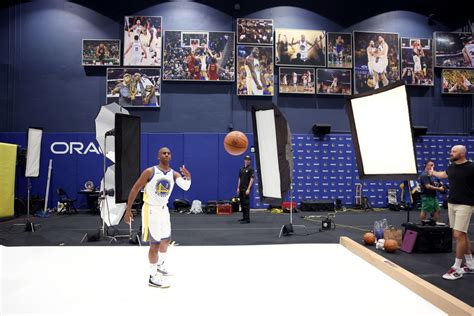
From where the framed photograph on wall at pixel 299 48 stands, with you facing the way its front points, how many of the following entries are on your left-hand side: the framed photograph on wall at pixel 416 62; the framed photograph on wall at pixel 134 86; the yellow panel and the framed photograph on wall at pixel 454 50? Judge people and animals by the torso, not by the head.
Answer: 2

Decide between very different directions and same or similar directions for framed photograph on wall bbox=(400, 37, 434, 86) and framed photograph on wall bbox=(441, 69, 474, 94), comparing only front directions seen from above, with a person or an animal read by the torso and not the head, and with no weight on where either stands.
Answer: same or similar directions

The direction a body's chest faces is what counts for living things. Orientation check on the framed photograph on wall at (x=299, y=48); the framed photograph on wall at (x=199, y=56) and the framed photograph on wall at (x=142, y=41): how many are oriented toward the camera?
3

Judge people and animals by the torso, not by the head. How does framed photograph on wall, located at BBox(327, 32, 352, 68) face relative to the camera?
toward the camera

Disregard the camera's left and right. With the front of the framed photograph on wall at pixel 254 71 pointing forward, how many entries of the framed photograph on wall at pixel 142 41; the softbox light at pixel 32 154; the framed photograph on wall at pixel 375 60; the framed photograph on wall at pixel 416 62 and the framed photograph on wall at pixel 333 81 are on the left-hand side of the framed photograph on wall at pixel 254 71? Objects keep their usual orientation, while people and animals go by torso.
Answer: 3

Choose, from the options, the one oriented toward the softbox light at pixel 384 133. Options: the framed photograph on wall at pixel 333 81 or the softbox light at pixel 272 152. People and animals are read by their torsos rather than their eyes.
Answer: the framed photograph on wall

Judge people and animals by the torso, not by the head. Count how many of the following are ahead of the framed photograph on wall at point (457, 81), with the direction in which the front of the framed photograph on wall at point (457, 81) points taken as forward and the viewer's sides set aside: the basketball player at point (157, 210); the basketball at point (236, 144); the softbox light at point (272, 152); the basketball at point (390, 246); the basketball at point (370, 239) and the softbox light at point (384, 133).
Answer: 6

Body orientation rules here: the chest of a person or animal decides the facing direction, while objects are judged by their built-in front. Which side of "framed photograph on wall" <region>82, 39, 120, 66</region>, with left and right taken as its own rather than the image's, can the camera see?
front

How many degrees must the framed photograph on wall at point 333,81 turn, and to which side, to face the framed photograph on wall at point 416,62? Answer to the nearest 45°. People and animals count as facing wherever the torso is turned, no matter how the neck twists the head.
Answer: approximately 90° to its left

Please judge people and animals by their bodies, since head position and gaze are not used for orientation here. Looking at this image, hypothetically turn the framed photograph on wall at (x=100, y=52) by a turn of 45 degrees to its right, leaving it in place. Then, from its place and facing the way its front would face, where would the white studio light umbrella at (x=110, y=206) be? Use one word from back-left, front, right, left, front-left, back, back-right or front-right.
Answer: front-left

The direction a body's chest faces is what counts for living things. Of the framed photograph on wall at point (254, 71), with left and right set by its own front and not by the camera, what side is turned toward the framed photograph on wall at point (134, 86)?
right

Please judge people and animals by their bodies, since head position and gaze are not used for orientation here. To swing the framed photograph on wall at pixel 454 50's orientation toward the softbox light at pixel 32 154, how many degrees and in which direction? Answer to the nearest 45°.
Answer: approximately 45° to its right

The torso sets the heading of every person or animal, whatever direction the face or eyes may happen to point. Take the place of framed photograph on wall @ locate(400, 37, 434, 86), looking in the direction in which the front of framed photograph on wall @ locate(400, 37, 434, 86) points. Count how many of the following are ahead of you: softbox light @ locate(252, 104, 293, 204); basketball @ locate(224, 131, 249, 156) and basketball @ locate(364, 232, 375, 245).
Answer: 3

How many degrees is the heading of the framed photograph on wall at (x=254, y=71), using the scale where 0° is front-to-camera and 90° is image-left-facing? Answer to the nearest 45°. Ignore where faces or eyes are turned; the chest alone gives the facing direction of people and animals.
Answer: approximately 0°

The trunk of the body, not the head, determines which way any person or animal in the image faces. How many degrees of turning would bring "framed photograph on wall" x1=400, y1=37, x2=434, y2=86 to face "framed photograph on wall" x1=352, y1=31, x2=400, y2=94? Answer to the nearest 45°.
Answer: approximately 45° to its right

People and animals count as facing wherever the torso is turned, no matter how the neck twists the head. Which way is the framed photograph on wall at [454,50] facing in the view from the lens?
facing the viewer

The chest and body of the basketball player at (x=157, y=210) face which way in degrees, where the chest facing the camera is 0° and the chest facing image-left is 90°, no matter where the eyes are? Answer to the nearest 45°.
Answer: approximately 315°
